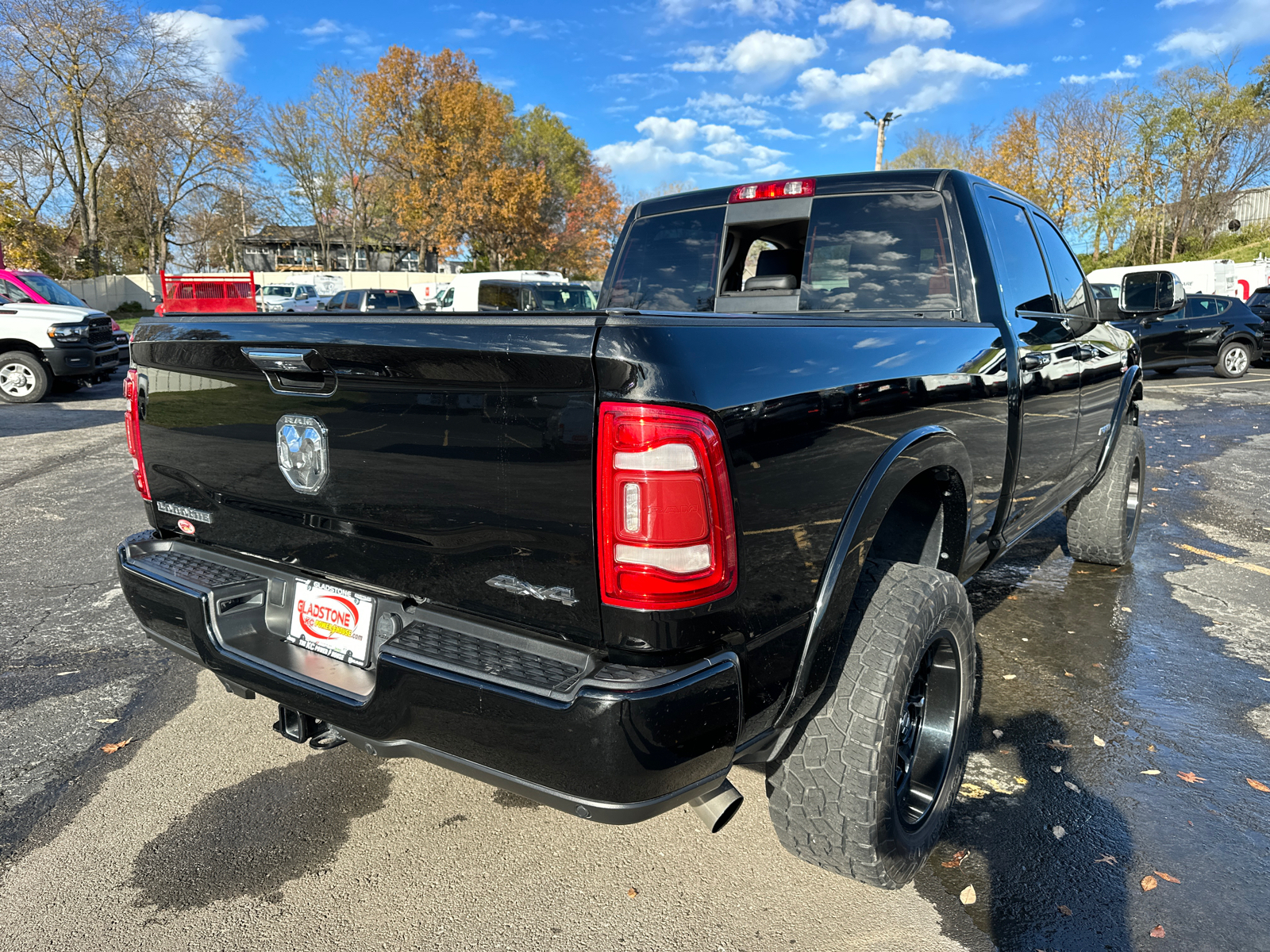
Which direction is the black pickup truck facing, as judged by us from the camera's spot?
facing away from the viewer and to the right of the viewer

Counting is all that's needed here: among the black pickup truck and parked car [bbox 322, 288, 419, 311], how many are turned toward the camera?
0

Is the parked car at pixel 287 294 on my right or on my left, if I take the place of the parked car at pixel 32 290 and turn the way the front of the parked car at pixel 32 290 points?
on my left

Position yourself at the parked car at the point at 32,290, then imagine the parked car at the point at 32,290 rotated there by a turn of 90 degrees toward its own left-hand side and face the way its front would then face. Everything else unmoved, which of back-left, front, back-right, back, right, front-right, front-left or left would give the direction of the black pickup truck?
back-right

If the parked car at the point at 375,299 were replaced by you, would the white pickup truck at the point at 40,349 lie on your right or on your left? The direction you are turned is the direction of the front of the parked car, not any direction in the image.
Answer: on your left

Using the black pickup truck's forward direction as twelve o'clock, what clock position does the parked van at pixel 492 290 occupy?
The parked van is roughly at 10 o'clock from the black pickup truck.

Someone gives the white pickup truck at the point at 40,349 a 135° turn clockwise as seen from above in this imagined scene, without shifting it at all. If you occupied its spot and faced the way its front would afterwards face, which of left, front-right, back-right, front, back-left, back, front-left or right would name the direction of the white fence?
right

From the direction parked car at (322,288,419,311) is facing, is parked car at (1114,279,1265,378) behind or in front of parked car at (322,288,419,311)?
behind

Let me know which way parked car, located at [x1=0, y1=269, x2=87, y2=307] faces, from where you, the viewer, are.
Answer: facing the viewer and to the right of the viewer

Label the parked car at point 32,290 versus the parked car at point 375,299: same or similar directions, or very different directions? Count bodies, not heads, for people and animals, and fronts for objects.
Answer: very different directions

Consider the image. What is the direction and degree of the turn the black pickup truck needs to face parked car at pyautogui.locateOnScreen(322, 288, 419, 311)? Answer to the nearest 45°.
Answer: approximately 45° to its left

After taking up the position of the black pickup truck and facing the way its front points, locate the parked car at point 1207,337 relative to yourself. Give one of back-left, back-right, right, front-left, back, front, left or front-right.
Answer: front

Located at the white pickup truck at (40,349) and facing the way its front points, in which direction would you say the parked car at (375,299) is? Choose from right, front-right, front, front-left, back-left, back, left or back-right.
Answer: left

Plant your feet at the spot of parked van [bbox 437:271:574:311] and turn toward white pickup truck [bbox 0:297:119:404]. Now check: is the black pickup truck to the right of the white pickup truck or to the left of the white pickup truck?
left

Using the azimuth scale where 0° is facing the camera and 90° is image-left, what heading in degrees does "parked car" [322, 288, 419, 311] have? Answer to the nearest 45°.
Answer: approximately 135°
